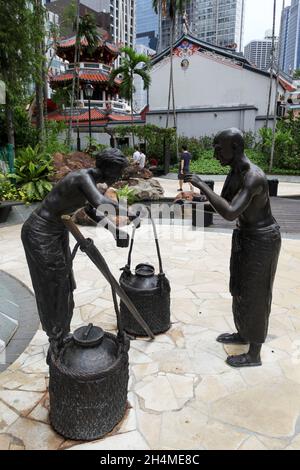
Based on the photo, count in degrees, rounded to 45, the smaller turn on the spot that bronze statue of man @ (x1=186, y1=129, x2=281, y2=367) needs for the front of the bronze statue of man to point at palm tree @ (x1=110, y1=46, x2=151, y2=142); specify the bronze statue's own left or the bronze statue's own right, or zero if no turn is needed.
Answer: approximately 90° to the bronze statue's own right

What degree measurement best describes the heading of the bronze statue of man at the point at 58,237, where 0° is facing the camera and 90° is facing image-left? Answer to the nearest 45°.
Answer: approximately 270°

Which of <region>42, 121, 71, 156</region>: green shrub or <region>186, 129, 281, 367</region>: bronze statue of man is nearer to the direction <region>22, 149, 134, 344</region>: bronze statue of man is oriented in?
the bronze statue of man

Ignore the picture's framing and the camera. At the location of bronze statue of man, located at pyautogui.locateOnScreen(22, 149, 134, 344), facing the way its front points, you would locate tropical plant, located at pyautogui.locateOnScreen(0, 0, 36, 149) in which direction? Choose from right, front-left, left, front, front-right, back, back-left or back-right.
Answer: left

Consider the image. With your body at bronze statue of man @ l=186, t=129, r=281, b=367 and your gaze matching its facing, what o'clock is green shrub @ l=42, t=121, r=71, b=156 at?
The green shrub is roughly at 2 o'clock from the bronze statue of man.

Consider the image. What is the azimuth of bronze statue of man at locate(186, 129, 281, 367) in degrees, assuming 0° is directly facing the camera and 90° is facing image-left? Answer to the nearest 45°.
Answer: approximately 90°

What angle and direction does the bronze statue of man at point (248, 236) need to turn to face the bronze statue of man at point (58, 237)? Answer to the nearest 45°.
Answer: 0° — it already faces it

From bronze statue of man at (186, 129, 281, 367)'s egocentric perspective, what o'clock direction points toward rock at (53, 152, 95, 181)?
The rock is roughly at 2 o'clock from the bronze statue of man.

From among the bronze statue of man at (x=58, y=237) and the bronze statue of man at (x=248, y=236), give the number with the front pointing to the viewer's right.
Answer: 1

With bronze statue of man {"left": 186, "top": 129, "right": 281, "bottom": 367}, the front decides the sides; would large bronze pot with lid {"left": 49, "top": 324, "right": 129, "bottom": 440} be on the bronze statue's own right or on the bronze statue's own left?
on the bronze statue's own left

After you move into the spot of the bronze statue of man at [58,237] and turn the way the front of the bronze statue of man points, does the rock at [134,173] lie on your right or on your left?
on your left

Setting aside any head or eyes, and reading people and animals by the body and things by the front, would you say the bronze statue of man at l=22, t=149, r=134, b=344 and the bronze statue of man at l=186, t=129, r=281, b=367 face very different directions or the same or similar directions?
very different directions
